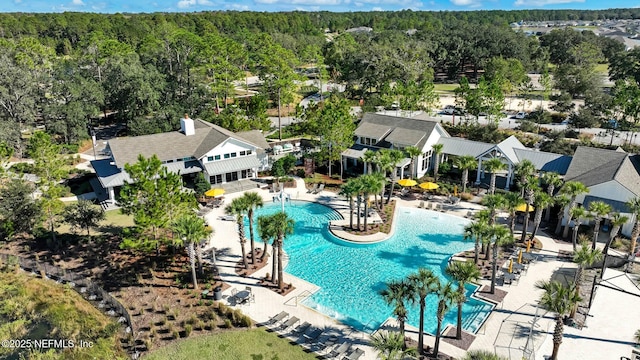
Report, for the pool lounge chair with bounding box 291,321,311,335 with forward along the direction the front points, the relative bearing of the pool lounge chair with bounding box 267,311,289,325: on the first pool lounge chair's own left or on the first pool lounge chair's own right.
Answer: on the first pool lounge chair's own left

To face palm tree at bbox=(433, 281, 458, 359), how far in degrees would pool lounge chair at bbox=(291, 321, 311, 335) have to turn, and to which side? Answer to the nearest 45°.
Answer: approximately 90° to its right

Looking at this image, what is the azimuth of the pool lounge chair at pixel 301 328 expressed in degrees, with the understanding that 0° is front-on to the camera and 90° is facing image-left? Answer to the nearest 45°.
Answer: approximately 225°

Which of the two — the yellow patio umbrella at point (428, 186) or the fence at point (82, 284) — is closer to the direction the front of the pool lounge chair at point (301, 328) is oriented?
the yellow patio umbrella

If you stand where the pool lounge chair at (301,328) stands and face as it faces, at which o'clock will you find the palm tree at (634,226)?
The palm tree is roughly at 1 o'clock from the pool lounge chair.

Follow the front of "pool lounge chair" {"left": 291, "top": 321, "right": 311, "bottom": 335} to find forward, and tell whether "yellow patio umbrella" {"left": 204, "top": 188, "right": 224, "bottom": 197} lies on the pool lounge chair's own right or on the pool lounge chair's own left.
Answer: on the pool lounge chair's own left

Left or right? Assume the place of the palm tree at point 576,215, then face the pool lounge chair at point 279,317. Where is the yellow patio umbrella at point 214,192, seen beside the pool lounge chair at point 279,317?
right

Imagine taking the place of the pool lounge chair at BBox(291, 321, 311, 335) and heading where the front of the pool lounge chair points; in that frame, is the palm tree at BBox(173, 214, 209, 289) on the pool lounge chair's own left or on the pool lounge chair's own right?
on the pool lounge chair's own left

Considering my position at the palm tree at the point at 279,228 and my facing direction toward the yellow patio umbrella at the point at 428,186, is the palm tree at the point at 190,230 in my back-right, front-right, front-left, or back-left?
back-left

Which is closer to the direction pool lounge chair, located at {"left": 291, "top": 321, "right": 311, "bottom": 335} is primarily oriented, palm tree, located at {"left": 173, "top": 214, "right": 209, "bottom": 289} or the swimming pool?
the swimming pool

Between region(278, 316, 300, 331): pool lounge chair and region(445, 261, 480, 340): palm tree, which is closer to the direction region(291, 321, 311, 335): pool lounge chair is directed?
the palm tree

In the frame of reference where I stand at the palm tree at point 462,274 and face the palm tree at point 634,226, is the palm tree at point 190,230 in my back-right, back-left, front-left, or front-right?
back-left

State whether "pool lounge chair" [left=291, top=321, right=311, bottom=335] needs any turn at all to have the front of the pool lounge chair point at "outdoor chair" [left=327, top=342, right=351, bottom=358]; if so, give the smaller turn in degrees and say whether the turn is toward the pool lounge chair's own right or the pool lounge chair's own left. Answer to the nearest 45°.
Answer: approximately 90° to the pool lounge chair's own right
